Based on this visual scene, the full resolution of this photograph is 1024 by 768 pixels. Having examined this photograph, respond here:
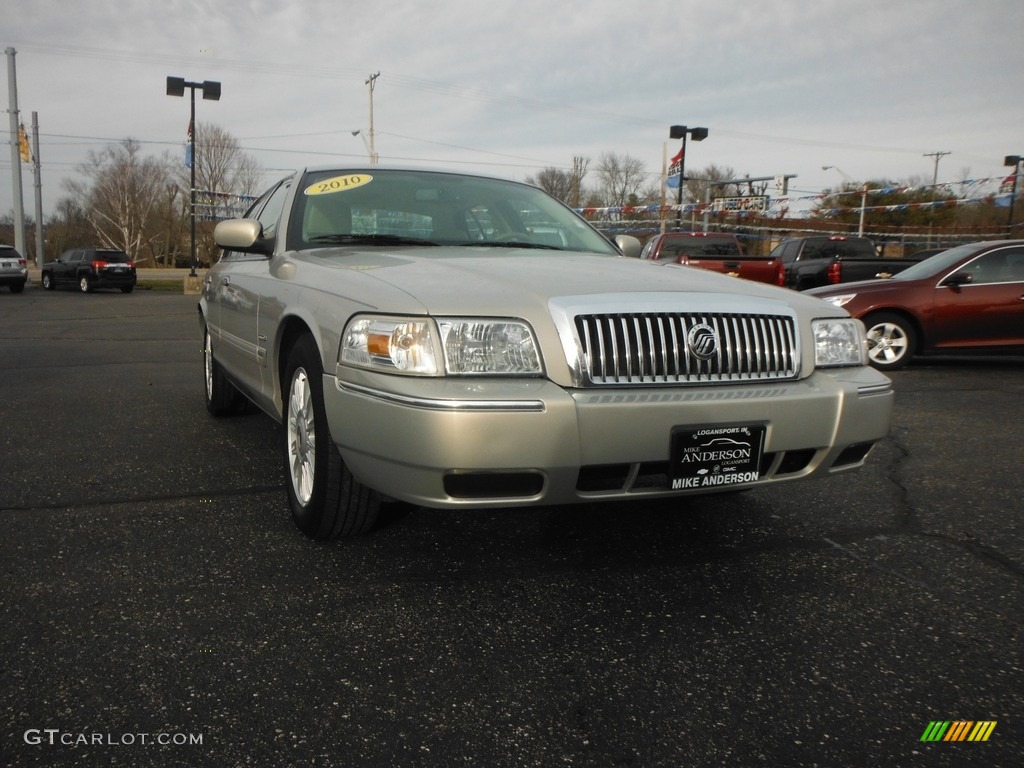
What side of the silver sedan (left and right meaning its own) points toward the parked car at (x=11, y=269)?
back

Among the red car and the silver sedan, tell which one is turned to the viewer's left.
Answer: the red car

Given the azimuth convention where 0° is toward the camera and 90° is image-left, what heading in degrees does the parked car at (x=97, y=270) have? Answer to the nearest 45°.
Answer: approximately 135°

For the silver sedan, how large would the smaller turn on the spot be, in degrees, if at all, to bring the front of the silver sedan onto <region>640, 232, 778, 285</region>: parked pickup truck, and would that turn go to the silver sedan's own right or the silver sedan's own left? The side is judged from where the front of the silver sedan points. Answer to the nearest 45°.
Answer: approximately 135° to the silver sedan's own left

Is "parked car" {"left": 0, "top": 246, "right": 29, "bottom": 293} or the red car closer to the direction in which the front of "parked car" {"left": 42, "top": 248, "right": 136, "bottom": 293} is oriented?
the parked car

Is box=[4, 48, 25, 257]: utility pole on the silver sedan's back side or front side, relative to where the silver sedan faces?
on the back side

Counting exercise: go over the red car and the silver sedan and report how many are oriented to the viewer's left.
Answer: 1

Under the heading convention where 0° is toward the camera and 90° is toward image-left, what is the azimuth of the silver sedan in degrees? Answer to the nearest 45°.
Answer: approximately 315°

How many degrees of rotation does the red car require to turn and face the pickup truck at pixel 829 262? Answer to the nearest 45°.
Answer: approximately 90° to its right

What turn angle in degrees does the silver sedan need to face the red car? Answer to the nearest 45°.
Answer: approximately 90° to its left

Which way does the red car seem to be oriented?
to the viewer's left

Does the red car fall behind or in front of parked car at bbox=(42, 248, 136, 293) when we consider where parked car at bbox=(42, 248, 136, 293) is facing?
behind
